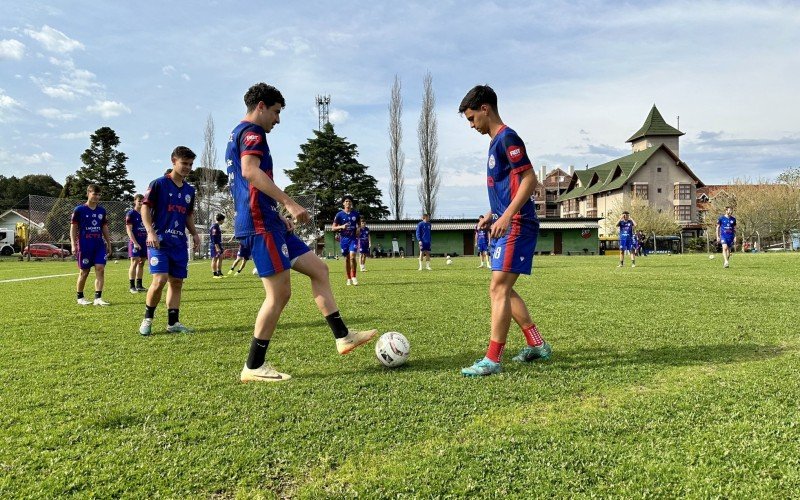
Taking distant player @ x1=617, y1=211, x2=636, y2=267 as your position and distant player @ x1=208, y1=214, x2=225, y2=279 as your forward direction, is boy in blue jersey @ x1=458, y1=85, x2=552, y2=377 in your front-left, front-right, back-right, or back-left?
front-left

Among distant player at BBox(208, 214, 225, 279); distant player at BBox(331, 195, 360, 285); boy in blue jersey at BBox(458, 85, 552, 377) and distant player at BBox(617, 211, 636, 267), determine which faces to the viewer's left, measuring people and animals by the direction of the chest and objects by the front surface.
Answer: the boy in blue jersey

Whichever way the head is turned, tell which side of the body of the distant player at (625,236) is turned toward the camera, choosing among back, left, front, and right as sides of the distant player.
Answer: front

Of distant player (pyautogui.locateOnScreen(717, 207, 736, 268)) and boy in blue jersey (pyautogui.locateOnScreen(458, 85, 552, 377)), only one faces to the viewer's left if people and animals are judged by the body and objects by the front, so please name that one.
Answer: the boy in blue jersey

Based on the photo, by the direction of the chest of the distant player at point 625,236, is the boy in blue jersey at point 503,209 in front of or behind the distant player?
in front

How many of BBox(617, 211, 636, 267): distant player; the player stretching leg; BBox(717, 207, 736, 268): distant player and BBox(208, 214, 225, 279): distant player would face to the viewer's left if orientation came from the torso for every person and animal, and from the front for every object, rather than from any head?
0

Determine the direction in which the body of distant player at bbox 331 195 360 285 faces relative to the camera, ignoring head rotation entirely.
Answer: toward the camera

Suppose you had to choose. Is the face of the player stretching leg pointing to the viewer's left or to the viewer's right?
to the viewer's right

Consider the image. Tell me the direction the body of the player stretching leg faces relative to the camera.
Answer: to the viewer's right

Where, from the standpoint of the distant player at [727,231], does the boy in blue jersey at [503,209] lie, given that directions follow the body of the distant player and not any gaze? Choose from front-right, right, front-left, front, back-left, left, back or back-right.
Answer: front

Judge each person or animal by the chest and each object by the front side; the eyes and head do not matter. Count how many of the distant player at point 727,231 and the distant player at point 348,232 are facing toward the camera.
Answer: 2

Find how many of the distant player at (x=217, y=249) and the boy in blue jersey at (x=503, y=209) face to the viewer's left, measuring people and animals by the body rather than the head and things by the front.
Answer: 1

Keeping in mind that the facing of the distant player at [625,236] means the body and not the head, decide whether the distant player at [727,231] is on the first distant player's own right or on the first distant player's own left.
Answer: on the first distant player's own left

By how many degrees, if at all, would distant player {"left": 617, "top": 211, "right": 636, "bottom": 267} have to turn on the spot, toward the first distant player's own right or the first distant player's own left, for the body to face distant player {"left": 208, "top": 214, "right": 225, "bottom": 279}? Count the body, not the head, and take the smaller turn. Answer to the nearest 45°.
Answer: approximately 45° to the first distant player's own right

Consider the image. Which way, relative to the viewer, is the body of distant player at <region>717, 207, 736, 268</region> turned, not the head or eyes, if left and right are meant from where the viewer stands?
facing the viewer

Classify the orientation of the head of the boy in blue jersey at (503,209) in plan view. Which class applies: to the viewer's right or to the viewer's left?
to the viewer's left
